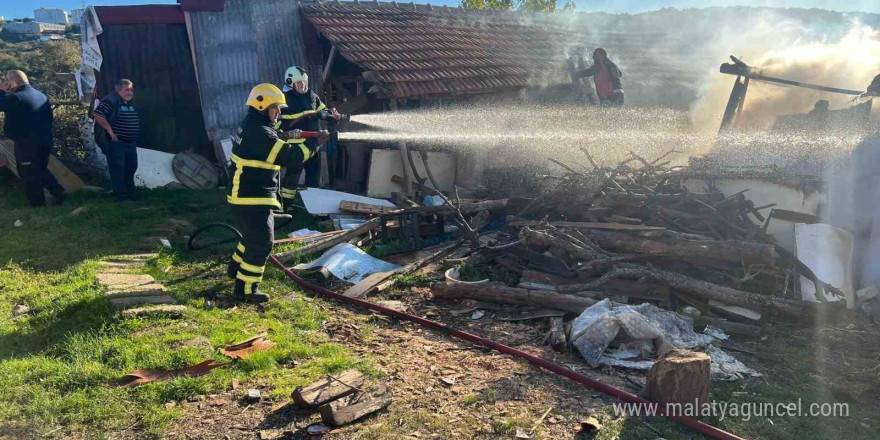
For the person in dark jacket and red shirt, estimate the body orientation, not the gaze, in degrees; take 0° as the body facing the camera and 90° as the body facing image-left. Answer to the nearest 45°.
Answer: approximately 45°

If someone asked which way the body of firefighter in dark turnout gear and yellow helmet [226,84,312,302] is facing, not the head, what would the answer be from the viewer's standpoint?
to the viewer's right

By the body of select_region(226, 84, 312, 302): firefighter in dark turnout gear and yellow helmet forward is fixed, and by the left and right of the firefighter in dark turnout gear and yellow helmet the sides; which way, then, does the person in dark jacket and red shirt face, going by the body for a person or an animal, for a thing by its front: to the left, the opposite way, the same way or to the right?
the opposite way

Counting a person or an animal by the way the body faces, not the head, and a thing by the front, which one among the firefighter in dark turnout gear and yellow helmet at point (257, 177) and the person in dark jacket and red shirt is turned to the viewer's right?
the firefighter in dark turnout gear and yellow helmet

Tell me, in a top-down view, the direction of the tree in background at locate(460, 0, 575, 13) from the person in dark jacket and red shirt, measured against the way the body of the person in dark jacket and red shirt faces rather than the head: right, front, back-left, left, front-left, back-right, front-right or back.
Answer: back-right

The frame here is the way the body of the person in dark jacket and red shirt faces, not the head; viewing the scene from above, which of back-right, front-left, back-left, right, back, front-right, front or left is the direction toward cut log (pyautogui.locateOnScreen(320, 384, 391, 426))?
front-left

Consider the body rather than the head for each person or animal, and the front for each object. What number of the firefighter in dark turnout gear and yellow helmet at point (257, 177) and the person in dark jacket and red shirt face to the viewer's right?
1

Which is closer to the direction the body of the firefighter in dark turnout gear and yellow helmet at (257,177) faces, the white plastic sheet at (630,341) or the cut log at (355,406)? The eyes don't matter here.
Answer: the white plastic sheet

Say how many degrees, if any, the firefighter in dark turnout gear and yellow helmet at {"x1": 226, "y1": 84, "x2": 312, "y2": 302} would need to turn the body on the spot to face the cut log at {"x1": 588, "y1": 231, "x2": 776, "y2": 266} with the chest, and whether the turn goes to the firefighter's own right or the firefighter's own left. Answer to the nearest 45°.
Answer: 0° — they already face it

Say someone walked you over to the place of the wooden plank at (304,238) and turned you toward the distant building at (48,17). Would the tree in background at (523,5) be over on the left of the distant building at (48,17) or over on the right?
right

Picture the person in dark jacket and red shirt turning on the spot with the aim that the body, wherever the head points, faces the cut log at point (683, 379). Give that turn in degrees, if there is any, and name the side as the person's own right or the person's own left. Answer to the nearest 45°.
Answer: approximately 45° to the person's own left

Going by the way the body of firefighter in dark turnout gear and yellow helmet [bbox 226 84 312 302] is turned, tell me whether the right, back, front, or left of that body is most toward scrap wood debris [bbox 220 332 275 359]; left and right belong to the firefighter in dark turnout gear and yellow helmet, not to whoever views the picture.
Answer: right
